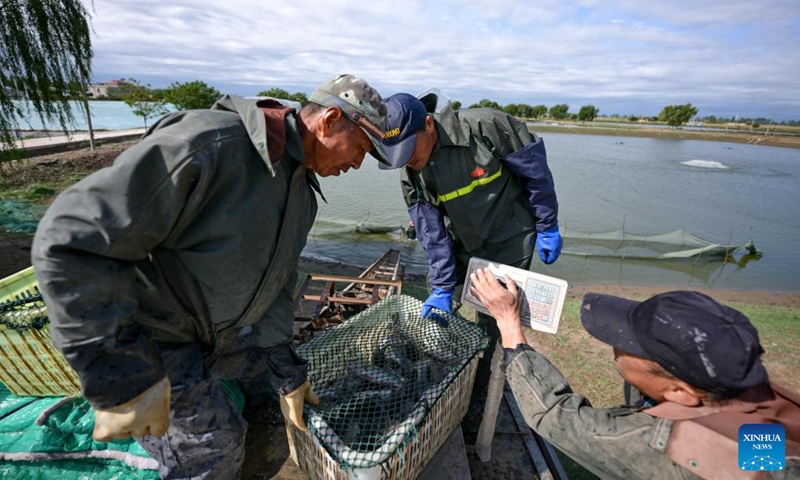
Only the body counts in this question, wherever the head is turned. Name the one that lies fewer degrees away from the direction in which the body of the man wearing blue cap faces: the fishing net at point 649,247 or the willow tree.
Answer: the willow tree

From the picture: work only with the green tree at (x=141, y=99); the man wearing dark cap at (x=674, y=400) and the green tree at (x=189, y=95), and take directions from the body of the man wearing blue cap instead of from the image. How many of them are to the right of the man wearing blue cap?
2

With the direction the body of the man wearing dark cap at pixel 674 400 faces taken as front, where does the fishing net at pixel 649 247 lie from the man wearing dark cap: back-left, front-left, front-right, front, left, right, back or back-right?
front-right

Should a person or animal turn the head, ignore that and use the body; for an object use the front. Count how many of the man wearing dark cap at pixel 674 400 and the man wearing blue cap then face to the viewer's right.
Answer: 0

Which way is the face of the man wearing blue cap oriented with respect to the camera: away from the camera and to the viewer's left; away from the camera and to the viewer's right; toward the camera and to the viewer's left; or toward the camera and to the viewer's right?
toward the camera and to the viewer's left

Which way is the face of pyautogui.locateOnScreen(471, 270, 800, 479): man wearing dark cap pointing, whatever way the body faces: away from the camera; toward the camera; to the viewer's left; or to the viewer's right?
to the viewer's left

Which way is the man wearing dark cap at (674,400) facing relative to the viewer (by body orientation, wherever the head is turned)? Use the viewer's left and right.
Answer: facing away from the viewer and to the left of the viewer

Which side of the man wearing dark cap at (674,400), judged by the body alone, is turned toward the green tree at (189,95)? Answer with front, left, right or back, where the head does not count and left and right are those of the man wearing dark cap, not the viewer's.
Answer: front

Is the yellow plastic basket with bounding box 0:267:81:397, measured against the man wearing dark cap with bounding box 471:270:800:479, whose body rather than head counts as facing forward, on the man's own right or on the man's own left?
on the man's own left

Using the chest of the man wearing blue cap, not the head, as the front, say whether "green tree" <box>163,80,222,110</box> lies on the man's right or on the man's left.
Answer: on the man's right

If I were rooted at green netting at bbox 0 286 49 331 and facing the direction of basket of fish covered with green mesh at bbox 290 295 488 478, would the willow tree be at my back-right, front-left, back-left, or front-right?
back-left

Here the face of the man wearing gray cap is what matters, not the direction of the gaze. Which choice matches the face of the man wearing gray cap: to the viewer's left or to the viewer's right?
to the viewer's right

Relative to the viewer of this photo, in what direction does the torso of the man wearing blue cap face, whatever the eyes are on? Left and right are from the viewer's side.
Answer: facing the viewer and to the left of the viewer

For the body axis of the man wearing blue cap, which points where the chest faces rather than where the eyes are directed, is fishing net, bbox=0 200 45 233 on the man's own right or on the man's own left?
on the man's own right

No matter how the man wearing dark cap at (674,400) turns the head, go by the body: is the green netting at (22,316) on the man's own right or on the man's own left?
on the man's own left
